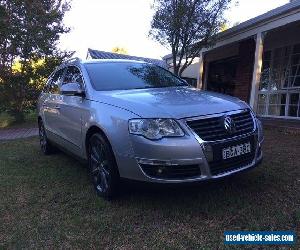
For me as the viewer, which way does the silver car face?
facing the viewer and to the right of the viewer

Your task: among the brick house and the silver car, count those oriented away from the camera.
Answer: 0

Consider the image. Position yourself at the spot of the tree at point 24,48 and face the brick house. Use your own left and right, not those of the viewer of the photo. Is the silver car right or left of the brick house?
right

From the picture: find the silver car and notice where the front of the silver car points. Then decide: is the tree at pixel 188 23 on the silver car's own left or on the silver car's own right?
on the silver car's own left

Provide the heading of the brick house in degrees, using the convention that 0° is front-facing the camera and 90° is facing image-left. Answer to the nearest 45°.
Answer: approximately 45°

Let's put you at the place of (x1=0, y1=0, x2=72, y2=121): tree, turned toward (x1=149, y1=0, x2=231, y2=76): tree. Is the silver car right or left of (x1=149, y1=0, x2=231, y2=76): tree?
right

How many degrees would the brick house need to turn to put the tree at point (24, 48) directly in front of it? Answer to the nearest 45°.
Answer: approximately 45° to its right

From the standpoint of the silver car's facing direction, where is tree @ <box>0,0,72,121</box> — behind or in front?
behind

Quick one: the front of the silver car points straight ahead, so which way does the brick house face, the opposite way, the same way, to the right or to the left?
to the right

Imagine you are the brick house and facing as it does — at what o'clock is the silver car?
The silver car is roughly at 11 o'clock from the brick house.
